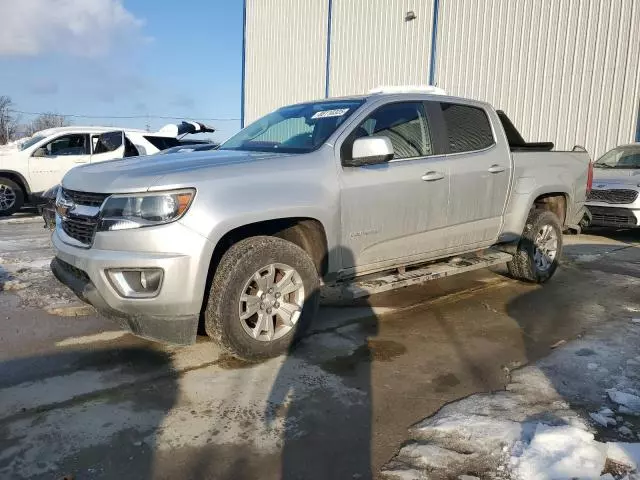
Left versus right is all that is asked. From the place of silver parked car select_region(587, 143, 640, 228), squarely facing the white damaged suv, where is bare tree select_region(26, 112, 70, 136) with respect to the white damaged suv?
right

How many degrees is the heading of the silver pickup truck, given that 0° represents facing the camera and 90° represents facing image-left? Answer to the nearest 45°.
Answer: approximately 45°

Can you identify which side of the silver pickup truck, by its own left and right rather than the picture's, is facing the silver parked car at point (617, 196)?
back

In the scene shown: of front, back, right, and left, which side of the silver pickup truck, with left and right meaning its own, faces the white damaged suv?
right

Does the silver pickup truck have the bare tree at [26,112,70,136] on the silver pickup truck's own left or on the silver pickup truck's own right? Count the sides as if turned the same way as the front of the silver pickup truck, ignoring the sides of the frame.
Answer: on the silver pickup truck's own right
